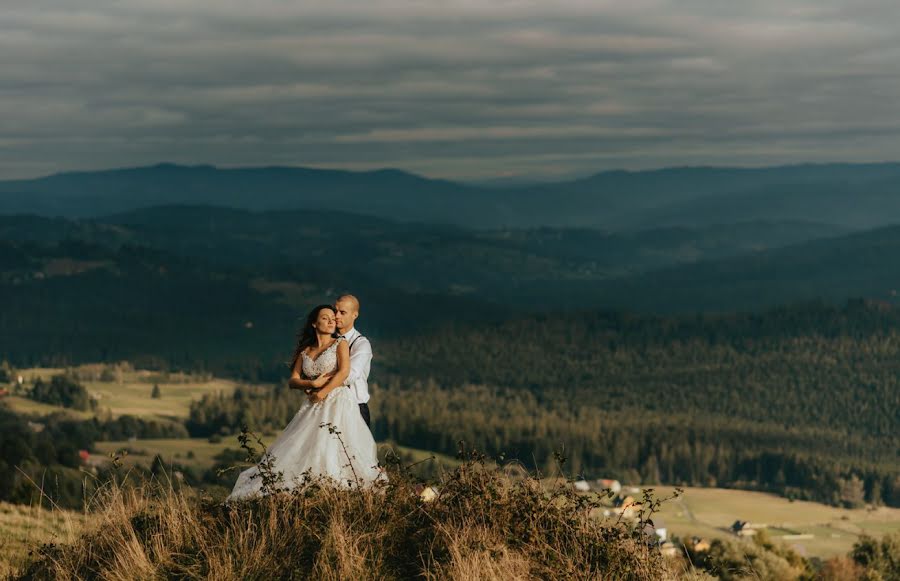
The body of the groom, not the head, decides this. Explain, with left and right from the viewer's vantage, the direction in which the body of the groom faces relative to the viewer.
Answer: facing the viewer and to the left of the viewer

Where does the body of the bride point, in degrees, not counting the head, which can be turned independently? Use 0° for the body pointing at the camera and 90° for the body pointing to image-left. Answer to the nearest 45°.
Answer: approximately 0°

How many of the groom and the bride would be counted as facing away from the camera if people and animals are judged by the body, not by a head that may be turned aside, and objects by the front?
0
